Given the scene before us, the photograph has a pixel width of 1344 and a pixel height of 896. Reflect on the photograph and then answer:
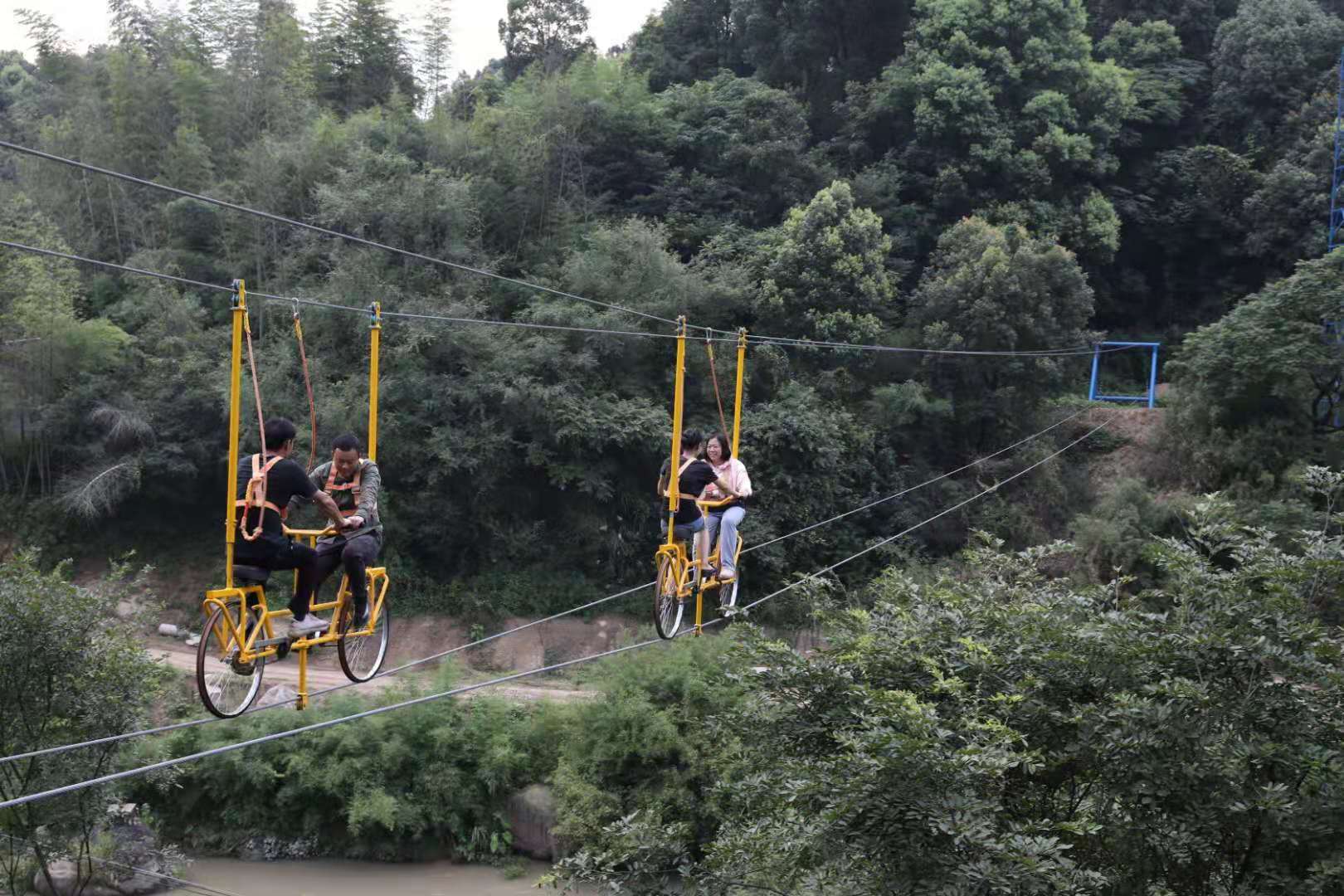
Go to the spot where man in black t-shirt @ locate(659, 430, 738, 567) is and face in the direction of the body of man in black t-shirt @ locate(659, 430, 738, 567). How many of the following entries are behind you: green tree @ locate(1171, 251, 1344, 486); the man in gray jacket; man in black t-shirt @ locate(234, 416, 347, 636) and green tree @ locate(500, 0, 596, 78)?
2

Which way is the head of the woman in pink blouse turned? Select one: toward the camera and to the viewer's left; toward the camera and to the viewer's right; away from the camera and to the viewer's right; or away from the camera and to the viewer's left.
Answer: toward the camera and to the viewer's left

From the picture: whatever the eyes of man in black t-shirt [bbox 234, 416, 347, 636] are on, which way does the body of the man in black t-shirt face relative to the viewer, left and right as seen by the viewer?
facing away from the viewer and to the right of the viewer

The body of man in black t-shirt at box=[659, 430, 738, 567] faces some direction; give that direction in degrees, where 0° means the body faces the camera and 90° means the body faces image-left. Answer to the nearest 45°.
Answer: approximately 225°

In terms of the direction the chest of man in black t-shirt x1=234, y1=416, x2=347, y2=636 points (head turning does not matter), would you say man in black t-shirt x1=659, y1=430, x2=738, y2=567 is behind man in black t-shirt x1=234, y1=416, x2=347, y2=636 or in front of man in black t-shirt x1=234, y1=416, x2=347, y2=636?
in front

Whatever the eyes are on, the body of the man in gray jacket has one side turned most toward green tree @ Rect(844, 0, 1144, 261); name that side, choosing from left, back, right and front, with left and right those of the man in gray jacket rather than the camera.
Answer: back

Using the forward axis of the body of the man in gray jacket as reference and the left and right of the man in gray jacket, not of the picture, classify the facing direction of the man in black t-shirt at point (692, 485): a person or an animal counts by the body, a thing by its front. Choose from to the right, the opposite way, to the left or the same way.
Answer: the opposite way

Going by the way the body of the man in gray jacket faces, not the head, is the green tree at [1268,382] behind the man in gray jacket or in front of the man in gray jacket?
behind

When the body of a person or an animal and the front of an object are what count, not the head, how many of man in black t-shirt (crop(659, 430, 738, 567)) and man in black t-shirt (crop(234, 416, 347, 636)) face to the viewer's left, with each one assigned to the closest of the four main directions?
0

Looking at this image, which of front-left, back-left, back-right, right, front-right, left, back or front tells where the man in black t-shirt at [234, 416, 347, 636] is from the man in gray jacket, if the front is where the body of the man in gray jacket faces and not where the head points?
front

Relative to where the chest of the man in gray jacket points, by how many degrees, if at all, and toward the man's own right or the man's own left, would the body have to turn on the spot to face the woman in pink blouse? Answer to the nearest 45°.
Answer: approximately 180°

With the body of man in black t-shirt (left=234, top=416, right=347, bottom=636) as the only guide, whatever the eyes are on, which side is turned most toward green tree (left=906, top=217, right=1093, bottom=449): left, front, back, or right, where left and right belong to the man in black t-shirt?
front

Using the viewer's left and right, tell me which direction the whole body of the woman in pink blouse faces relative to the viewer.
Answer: facing the viewer and to the left of the viewer

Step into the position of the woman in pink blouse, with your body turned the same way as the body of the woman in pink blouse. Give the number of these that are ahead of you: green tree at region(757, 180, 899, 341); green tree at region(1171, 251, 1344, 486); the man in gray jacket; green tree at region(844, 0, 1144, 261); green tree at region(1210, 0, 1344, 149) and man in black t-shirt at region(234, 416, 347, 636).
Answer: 2

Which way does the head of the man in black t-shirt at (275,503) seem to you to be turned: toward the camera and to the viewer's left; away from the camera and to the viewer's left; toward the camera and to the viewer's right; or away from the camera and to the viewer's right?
away from the camera and to the viewer's right

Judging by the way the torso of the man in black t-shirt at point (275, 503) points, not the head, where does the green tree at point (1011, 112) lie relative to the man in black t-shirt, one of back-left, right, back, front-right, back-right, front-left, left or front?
front

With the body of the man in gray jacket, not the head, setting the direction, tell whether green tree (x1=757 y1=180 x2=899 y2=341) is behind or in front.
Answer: behind
